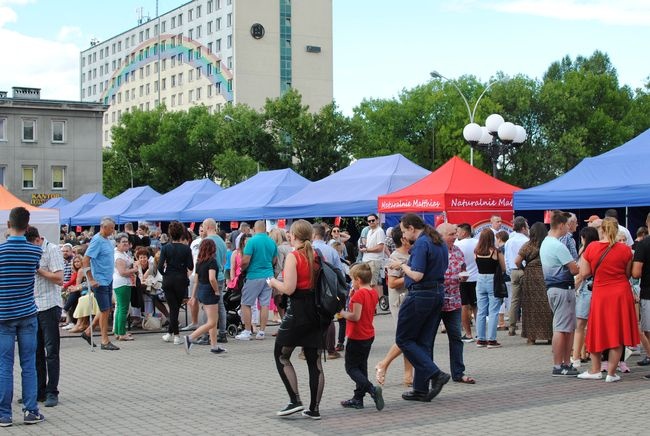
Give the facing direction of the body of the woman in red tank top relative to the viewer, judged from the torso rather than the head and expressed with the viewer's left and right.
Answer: facing away from the viewer and to the left of the viewer

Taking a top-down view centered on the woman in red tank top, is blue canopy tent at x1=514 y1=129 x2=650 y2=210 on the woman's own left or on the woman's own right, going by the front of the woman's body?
on the woman's own right

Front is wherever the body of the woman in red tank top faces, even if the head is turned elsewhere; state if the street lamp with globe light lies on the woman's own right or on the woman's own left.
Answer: on the woman's own right

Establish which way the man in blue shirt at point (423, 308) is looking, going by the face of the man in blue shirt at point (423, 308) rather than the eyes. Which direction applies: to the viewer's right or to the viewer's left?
to the viewer's left
